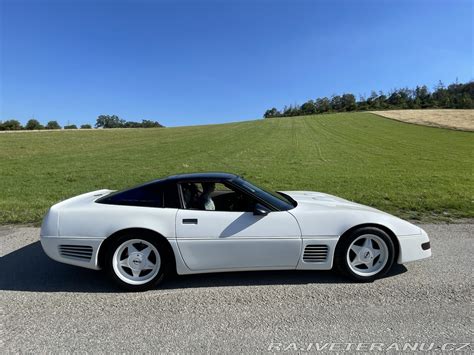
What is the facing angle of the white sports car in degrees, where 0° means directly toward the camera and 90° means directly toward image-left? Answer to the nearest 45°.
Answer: approximately 270°
